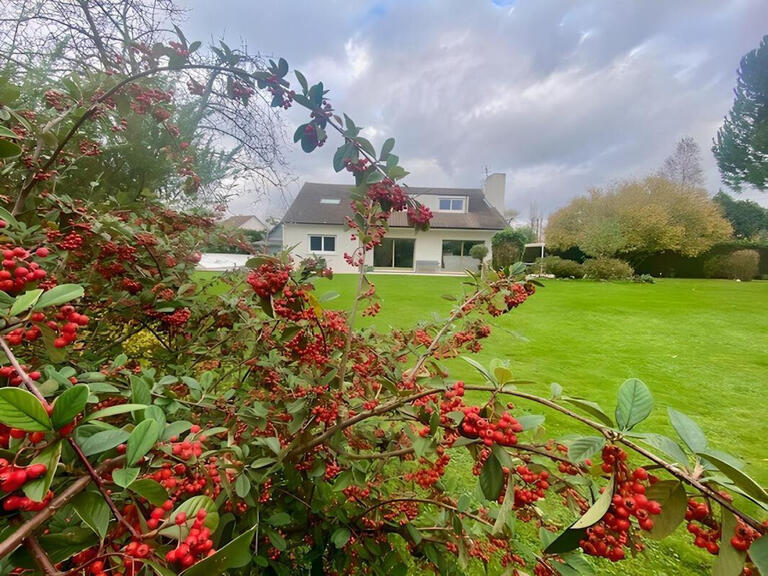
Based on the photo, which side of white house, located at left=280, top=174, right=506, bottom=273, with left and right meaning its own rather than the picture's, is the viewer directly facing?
front

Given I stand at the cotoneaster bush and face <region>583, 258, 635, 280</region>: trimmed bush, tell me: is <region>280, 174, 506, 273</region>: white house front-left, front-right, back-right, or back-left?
front-left

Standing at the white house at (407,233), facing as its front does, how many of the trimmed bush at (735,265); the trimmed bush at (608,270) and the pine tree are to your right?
0

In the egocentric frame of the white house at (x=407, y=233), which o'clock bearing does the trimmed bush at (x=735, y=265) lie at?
The trimmed bush is roughly at 9 o'clock from the white house.

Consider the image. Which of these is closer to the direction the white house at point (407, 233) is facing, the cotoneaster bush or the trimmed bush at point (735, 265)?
the cotoneaster bush

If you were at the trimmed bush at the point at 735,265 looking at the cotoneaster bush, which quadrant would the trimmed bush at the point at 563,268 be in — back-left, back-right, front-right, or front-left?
front-right

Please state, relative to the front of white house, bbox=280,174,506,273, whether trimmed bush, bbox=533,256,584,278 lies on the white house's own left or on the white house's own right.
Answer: on the white house's own left

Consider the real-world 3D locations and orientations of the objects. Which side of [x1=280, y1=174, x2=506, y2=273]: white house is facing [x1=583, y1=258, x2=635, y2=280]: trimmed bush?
left

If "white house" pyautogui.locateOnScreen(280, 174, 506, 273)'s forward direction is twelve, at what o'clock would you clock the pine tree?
The pine tree is roughly at 9 o'clock from the white house.

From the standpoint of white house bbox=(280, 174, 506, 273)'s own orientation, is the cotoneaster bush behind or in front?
in front

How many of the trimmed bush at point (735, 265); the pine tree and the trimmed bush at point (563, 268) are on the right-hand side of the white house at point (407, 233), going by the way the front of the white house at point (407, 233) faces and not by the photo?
0
